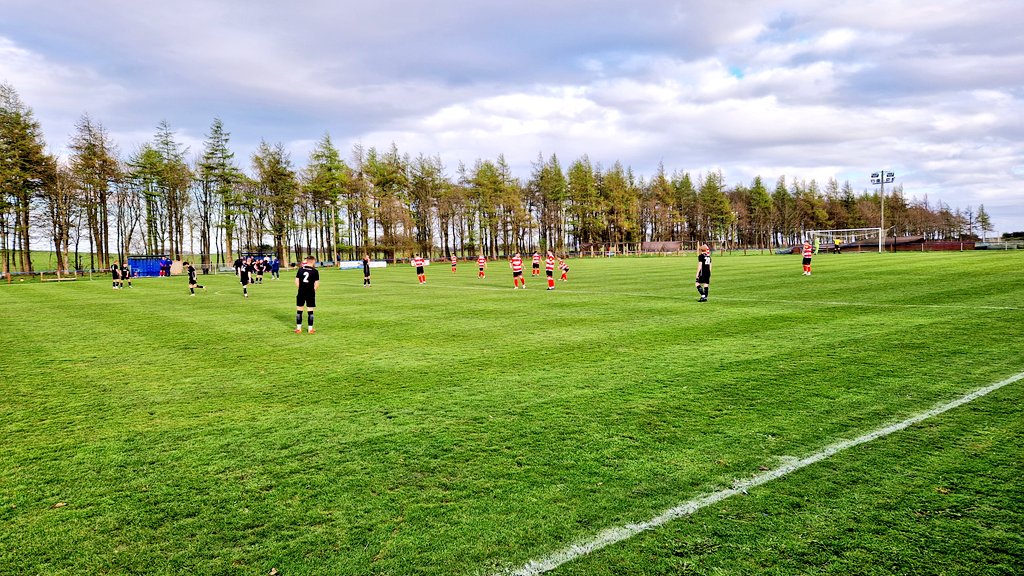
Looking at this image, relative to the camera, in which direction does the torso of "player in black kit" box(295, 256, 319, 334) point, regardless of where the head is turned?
away from the camera
